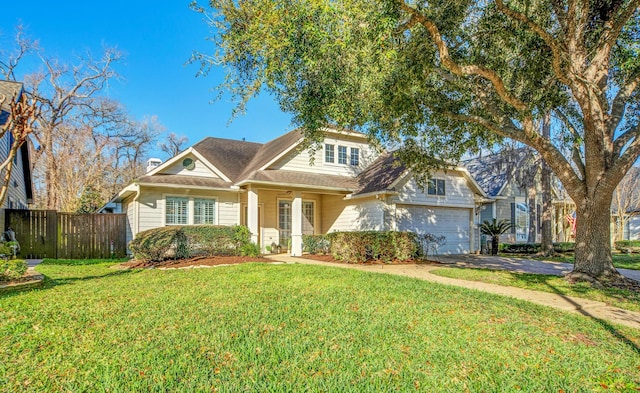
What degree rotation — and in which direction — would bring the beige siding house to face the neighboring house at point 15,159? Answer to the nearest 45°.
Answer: approximately 90° to its right

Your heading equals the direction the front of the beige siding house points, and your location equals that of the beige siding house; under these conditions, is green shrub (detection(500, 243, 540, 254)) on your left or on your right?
on your left

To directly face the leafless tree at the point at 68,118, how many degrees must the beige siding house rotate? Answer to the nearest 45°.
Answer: approximately 135° to its right

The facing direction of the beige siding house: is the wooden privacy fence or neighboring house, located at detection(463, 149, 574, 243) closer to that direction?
the wooden privacy fence

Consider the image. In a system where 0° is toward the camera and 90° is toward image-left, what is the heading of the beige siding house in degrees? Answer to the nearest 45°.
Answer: approximately 0°
